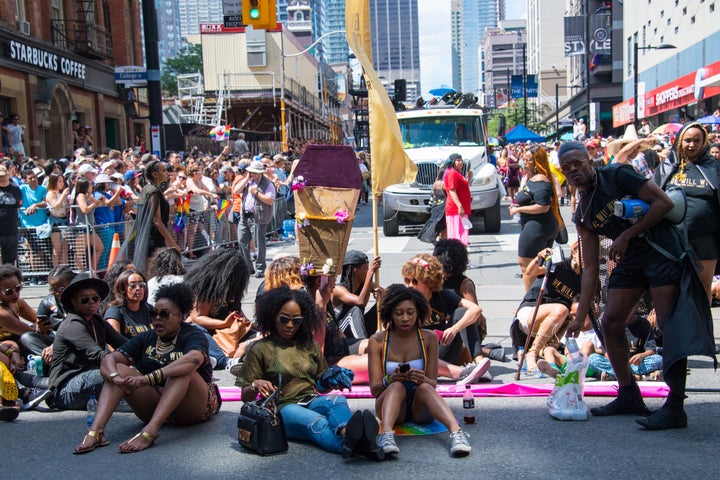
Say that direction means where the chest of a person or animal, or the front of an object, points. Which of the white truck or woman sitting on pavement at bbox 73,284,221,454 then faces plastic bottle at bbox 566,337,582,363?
the white truck

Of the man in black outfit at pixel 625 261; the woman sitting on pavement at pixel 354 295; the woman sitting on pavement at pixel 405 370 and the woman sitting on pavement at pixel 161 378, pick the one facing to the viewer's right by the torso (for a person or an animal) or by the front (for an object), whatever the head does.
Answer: the woman sitting on pavement at pixel 354 295

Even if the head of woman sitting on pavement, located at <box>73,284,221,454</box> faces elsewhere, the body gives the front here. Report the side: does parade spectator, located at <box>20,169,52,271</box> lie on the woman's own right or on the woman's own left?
on the woman's own right

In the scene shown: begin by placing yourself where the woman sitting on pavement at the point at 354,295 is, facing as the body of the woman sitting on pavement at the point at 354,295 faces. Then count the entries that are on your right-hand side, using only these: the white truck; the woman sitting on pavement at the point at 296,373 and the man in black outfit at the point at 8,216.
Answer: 1

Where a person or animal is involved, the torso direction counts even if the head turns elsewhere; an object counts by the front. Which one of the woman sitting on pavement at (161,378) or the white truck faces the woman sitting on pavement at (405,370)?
the white truck

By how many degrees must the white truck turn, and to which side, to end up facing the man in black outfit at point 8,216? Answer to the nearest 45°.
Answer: approximately 45° to its right

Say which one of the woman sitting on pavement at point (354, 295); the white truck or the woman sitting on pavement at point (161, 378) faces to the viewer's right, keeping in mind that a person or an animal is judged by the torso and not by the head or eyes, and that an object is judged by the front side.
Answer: the woman sitting on pavement at point (354, 295)
